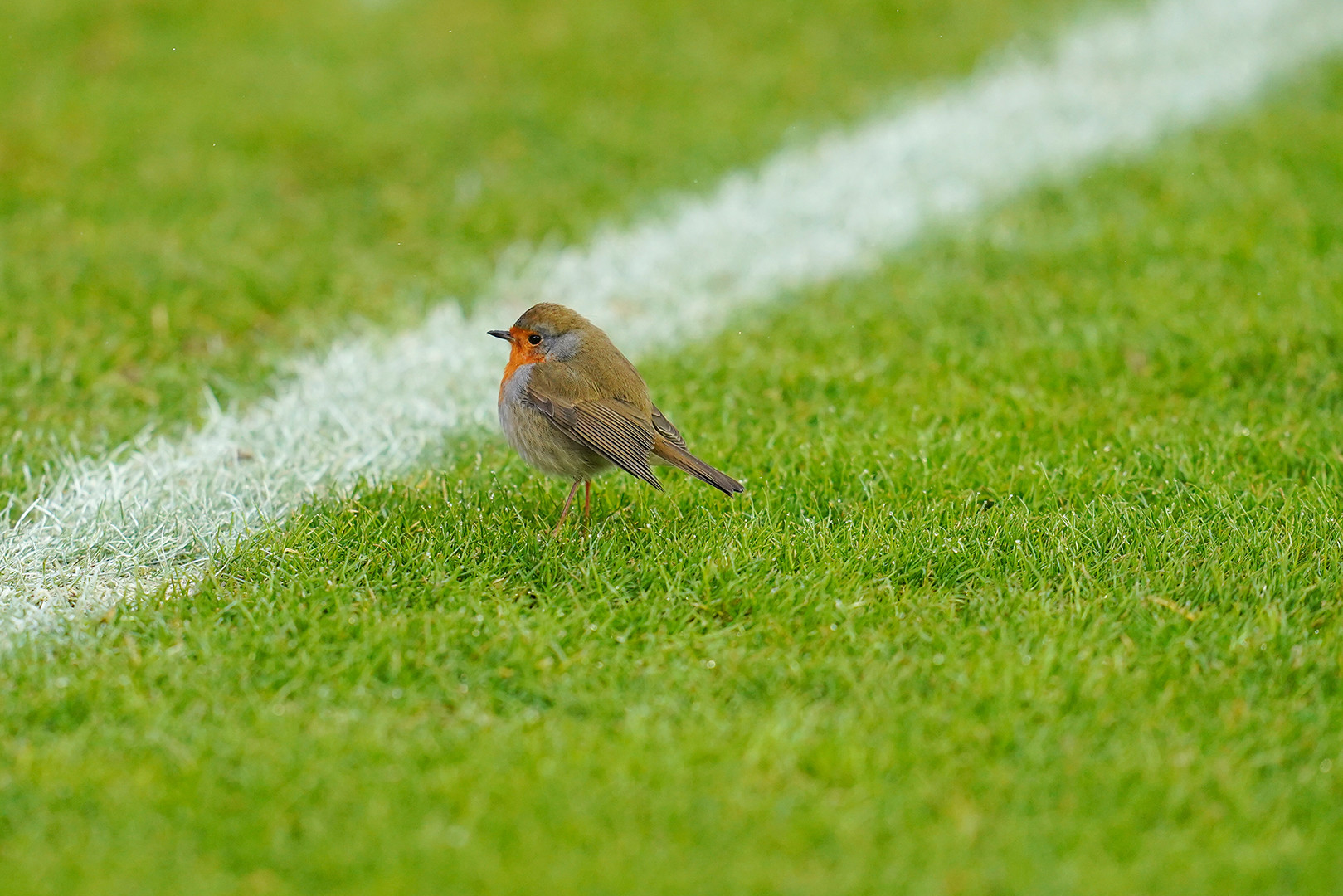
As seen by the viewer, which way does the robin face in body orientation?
to the viewer's left
